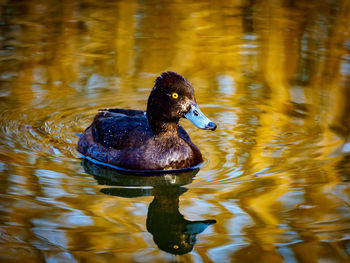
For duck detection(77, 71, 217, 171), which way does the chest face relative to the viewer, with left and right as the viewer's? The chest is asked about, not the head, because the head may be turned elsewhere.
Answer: facing the viewer and to the right of the viewer
